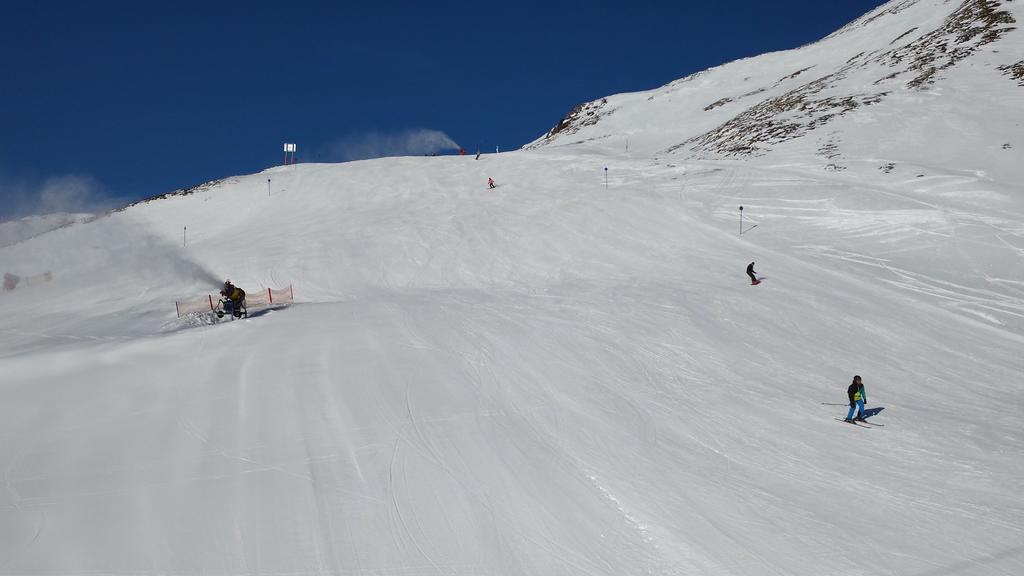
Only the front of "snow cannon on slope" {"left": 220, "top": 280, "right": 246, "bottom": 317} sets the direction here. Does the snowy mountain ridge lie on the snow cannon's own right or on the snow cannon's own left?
on the snow cannon's own right

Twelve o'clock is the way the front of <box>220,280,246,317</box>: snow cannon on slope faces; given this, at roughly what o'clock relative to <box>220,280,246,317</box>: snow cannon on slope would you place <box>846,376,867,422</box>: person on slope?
<box>846,376,867,422</box>: person on slope is roughly at 6 o'clock from <box>220,280,246,317</box>: snow cannon on slope.

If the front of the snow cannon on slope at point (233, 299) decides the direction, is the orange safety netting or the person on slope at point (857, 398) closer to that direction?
the orange safety netting

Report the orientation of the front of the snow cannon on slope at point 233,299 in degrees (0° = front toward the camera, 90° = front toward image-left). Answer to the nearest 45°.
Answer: approximately 135°
